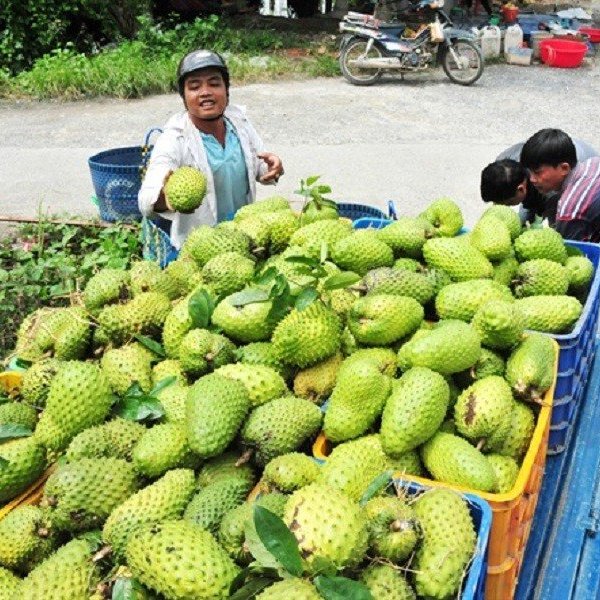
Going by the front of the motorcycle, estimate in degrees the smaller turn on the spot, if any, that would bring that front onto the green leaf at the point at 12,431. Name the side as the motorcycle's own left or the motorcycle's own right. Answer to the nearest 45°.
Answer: approximately 90° to the motorcycle's own right

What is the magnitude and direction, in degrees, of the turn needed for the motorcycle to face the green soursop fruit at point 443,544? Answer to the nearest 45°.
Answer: approximately 90° to its right

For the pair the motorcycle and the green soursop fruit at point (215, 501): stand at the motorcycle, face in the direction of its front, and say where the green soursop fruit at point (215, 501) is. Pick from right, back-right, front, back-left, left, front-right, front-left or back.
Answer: right

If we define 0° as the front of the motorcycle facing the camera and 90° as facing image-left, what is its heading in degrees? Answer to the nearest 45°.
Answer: approximately 270°

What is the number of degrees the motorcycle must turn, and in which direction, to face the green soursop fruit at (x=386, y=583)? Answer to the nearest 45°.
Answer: approximately 90° to its right

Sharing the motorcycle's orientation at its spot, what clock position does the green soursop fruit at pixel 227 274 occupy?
The green soursop fruit is roughly at 3 o'clock from the motorcycle.

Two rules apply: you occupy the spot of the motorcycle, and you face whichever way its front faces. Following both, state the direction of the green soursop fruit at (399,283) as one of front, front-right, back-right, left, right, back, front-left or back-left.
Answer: right

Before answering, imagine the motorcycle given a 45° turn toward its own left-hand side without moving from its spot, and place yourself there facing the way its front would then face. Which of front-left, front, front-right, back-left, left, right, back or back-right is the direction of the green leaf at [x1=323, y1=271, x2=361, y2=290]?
back-right

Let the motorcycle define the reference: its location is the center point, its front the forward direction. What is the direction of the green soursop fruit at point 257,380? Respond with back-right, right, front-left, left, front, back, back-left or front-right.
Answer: right

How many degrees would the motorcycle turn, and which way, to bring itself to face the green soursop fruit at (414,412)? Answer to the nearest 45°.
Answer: approximately 90° to its right

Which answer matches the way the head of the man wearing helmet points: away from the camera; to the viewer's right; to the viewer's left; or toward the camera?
toward the camera

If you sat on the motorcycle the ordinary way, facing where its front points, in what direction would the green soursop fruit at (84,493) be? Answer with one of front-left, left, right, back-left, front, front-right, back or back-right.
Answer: right

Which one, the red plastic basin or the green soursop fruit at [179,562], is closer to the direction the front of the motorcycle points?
the red plastic basin

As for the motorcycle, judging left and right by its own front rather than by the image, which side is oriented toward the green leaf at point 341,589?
right
